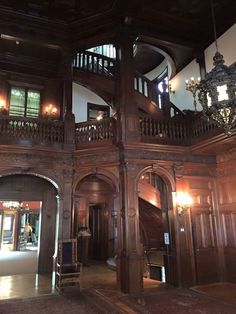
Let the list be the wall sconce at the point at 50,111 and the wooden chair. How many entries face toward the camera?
2

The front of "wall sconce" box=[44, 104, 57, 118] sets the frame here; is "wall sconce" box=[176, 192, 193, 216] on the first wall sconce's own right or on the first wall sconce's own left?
on the first wall sconce's own left

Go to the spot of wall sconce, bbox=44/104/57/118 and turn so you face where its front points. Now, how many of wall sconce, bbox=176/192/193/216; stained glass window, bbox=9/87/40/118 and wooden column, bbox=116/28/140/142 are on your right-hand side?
1

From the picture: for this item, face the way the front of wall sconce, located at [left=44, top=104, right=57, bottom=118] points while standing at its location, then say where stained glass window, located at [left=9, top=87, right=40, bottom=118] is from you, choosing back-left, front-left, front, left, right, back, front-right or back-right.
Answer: right

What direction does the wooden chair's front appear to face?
toward the camera

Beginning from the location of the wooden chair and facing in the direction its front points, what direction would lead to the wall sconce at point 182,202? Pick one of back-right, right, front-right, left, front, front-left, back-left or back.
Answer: left

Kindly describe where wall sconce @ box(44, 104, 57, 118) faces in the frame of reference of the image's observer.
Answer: facing the viewer

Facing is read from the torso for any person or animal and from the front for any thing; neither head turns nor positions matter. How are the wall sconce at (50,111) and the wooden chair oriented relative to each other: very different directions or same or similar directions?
same or similar directions

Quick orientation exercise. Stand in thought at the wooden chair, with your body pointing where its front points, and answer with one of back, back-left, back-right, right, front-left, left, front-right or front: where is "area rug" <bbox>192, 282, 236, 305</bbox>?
left
